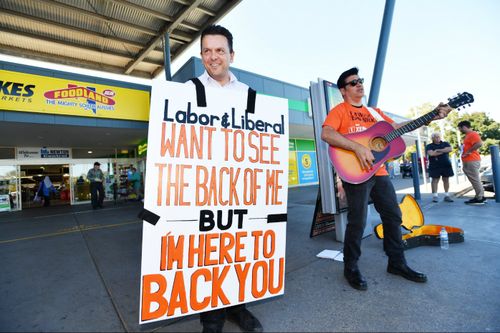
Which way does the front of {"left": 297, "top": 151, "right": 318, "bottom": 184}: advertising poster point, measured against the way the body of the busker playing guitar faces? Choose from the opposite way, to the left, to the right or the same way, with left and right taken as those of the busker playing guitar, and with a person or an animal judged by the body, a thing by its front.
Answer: the same way

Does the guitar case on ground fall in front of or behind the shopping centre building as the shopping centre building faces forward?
in front

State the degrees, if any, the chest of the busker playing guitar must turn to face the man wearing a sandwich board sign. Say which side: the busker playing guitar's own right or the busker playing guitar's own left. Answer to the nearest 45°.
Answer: approximately 90° to the busker playing guitar's own right

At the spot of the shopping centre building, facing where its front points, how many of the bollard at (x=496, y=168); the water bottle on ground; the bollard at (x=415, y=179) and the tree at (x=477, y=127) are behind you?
0

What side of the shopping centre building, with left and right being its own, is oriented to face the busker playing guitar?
front

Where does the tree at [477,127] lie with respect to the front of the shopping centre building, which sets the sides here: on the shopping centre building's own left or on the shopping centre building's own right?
on the shopping centre building's own left

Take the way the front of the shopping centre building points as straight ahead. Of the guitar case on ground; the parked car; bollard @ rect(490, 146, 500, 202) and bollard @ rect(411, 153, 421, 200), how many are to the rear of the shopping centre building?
0

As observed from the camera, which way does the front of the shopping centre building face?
facing the viewer and to the right of the viewer

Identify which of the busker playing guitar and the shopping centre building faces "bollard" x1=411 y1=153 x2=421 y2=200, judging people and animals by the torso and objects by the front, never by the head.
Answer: the shopping centre building

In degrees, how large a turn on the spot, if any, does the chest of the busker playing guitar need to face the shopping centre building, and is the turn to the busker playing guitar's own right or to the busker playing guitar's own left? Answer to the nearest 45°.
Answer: approximately 135° to the busker playing guitar's own right

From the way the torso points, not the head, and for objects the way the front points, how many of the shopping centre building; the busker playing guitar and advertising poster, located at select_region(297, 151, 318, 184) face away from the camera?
0

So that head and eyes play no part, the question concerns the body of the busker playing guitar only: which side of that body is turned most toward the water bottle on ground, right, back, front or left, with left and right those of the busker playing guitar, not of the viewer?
left

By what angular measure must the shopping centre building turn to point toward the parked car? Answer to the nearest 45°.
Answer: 0° — it already faces it
